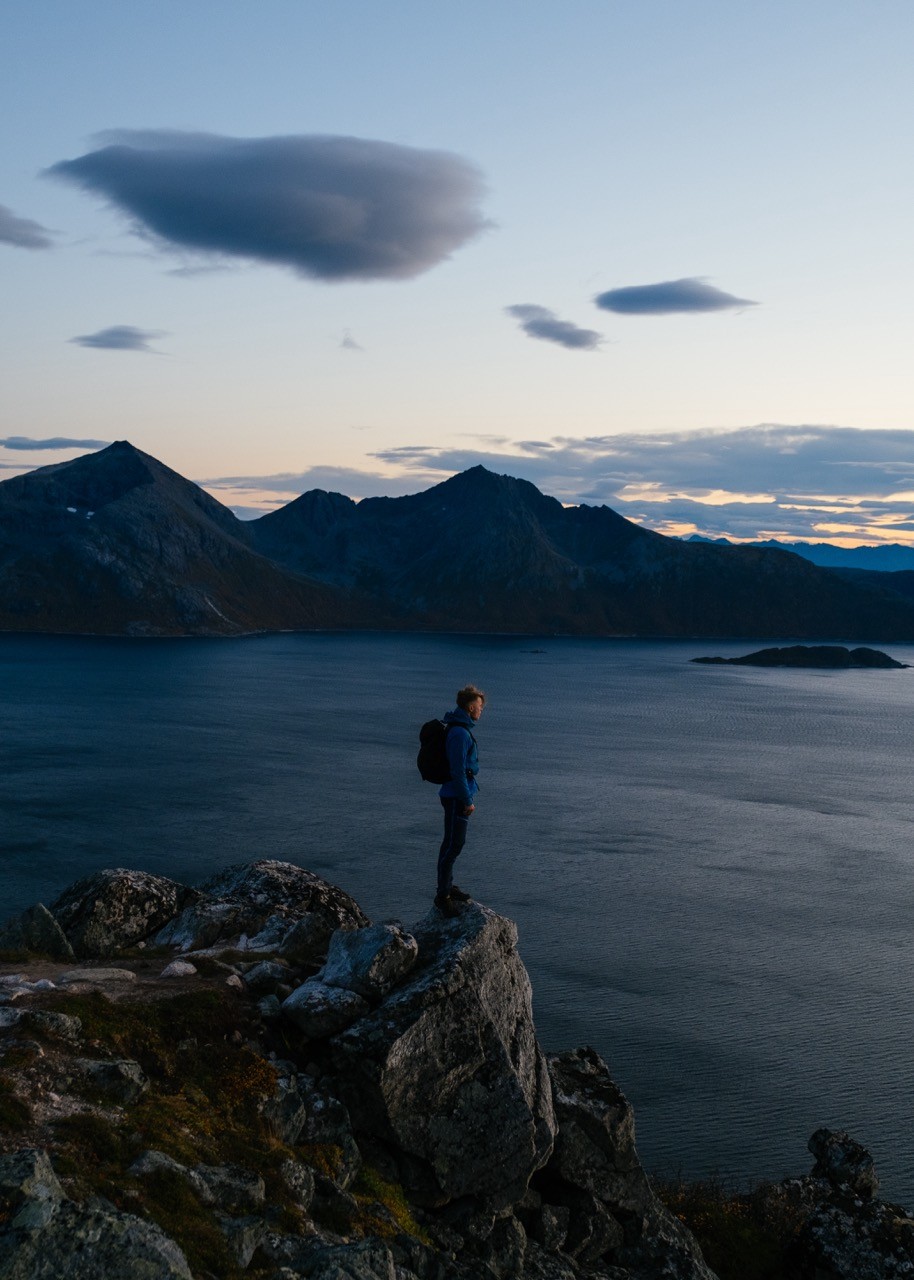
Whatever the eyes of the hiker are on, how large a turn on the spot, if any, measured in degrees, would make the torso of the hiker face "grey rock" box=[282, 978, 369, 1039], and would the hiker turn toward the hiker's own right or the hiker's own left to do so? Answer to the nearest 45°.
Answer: approximately 135° to the hiker's own right

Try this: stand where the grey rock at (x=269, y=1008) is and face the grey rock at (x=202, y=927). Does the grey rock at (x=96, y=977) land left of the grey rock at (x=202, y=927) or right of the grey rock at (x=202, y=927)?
left

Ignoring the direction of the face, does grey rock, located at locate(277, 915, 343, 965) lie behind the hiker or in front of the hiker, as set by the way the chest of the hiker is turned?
behind

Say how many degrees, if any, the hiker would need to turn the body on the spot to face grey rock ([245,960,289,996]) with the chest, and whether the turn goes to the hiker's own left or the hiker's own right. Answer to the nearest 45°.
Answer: approximately 180°

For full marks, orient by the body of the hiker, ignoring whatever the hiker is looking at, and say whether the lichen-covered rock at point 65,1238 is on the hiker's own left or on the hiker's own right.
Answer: on the hiker's own right

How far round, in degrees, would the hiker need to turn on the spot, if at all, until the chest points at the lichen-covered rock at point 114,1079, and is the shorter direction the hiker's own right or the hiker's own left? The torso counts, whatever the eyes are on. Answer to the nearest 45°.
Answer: approximately 135° to the hiker's own right

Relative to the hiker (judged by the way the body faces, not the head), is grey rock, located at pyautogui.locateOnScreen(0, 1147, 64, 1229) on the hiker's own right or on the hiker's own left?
on the hiker's own right

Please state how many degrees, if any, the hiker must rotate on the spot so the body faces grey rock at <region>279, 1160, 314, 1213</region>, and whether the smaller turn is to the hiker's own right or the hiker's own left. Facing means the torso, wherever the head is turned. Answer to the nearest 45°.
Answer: approximately 90° to the hiker's own right

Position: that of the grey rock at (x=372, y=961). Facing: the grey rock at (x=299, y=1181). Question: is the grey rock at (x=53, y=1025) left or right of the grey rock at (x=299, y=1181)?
right

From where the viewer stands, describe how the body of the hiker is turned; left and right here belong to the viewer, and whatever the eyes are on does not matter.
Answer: facing to the right of the viewer
